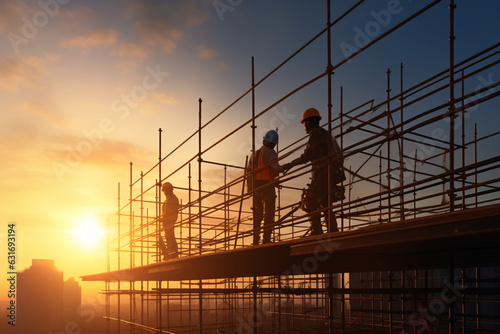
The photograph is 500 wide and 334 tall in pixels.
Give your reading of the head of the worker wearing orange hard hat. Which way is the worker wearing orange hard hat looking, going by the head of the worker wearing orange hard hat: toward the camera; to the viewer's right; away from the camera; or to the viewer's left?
to the viewer's left

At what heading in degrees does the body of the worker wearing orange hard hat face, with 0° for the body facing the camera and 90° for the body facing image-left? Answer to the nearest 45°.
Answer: approximately 90°

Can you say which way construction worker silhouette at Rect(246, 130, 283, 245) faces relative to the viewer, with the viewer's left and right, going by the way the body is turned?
facing away from the viewer and to the right of the viewer
